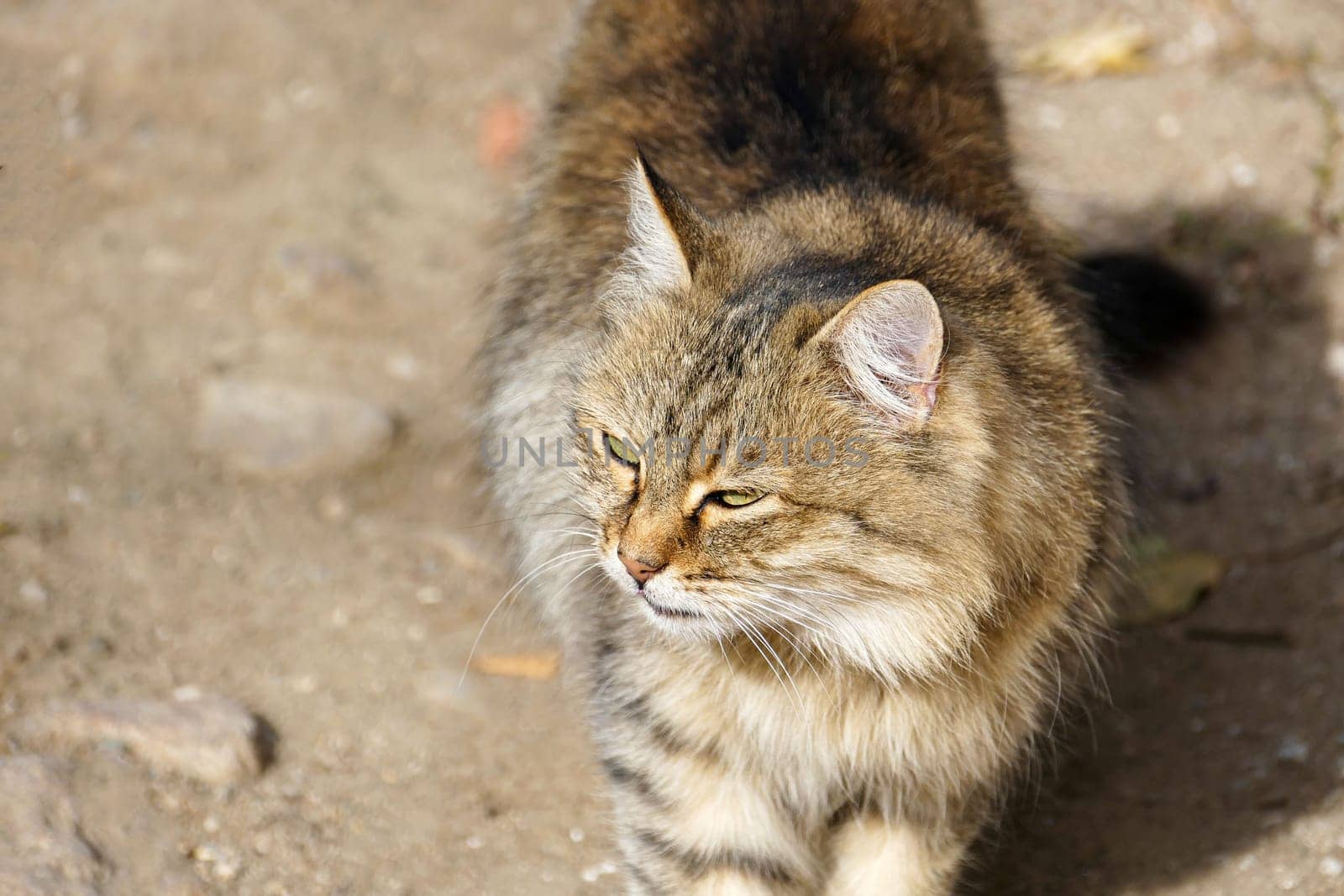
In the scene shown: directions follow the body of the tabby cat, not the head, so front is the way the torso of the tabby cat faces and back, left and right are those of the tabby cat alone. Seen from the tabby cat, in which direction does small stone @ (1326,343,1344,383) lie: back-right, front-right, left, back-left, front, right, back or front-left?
back-left

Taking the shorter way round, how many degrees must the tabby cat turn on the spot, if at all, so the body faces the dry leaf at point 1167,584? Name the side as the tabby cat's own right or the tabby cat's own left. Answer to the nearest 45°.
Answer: approximately 135° to the tabby cat's own left

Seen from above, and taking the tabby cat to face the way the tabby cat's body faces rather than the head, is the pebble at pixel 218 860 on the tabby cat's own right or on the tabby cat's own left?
on the tabby cat's own right

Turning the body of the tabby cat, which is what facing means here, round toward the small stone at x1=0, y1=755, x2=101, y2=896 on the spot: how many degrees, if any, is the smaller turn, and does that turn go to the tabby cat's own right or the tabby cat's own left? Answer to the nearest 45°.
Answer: approximately 90° to the tabby cat's own right

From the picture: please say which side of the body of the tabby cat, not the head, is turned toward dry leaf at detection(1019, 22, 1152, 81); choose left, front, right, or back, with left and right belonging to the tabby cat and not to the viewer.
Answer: back

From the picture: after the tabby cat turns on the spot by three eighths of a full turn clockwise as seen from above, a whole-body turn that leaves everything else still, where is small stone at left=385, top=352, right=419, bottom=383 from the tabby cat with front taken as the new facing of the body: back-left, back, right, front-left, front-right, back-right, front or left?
front

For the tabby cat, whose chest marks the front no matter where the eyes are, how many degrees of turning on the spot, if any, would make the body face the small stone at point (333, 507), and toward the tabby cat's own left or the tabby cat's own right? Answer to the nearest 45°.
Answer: approximately 135° to the tabby cat's own right

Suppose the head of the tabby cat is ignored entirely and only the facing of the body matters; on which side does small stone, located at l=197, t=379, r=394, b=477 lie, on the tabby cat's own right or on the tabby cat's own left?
on the tabby cat's own right

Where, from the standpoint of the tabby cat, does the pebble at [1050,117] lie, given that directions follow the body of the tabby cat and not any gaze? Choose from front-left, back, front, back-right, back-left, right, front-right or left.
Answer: back

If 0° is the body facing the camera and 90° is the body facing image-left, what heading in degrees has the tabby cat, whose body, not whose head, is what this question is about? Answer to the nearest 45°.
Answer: approximately 0°
